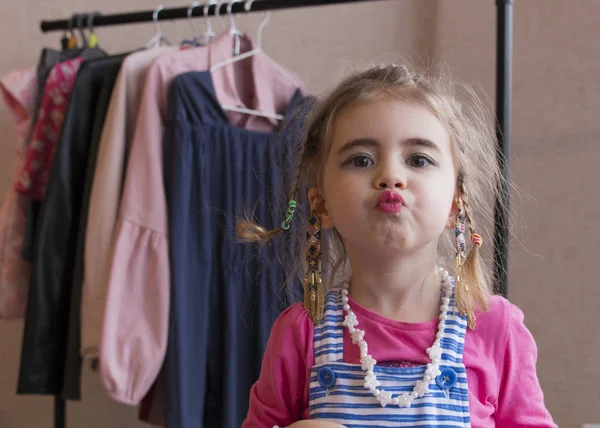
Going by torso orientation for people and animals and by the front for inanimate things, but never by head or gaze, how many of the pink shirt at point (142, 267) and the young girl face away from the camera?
0

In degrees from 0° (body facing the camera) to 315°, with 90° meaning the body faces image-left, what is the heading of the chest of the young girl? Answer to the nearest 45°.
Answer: approximately 0°

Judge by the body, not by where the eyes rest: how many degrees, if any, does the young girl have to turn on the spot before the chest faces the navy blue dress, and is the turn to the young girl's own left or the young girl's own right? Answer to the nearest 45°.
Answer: approximately 135° to the young girl's own right

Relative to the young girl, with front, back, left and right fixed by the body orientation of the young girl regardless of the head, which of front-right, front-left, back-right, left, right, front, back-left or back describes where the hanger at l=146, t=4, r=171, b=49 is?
back-right

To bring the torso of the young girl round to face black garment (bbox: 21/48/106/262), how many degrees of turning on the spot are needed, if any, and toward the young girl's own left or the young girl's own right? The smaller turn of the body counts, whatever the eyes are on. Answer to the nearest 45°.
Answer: approximately 135° to the young girl's own right

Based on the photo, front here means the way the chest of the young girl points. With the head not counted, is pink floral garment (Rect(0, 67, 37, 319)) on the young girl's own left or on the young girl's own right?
on the young girl's own right

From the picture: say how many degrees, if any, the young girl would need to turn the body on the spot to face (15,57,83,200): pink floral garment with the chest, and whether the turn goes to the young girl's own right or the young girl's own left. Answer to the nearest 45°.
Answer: approximately 135° to the young girl's own right

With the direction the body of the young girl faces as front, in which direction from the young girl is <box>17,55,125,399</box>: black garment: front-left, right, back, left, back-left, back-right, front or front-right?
back-right

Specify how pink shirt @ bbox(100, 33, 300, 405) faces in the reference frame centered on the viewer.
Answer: facing the viewer and to the right of the viewer

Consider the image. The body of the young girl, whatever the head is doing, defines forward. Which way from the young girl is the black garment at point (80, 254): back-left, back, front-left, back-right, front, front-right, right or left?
back-right
